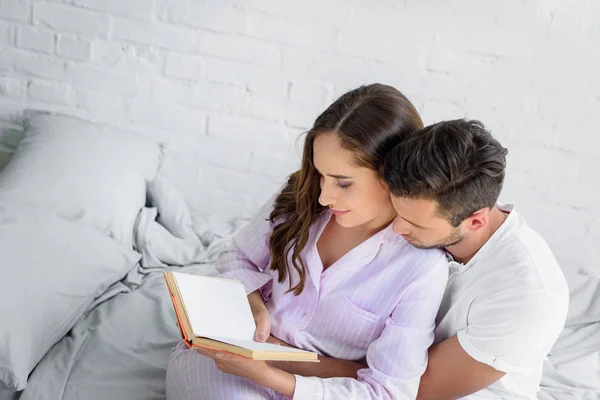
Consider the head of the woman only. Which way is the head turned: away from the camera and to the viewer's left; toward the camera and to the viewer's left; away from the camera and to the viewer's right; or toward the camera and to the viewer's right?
toward the camera and to the viewer's left

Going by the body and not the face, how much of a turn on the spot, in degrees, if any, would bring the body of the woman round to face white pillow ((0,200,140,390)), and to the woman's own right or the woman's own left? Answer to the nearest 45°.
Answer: approximately 45° to the woman's own right

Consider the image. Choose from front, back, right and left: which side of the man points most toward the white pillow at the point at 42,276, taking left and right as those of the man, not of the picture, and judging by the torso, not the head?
front

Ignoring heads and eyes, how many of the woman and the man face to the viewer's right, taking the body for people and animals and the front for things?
0

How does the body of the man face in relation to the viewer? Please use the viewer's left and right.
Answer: facing to the left of the viewer

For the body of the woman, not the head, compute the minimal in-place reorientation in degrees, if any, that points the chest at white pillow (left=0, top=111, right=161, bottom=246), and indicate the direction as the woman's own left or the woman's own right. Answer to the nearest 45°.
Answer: approximately 90° to the woman's own right

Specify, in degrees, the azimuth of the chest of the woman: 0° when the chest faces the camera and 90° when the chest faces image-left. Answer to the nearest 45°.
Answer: approximately 45°

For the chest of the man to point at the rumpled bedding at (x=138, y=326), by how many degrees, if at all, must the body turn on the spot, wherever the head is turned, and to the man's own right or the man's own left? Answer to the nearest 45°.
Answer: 0° — they already face it

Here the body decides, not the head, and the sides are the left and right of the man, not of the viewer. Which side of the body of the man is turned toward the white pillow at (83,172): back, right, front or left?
front
